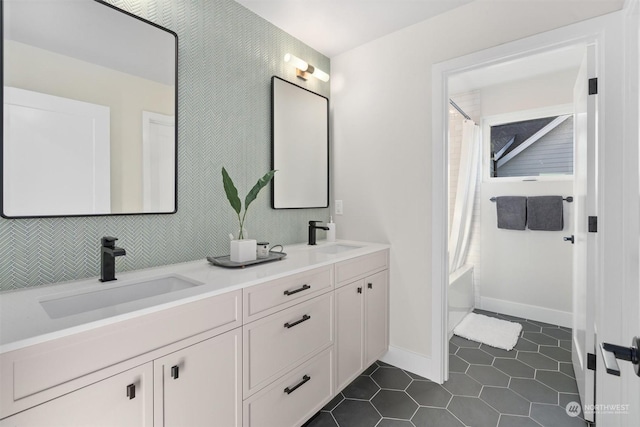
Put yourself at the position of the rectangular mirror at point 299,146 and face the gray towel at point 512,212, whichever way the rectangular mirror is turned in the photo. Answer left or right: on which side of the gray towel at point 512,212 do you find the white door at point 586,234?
right

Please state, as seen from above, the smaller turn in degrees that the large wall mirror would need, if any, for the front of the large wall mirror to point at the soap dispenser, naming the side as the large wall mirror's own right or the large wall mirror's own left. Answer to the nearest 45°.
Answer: approximately 45° to the large wall mirror's own left

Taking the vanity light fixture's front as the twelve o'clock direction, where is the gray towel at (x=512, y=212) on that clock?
The gray towel is roughly at 10 o'clock from the vanity light fixture.

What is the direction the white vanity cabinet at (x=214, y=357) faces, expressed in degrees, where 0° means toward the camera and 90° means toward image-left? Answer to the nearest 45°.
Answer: approximately 315°

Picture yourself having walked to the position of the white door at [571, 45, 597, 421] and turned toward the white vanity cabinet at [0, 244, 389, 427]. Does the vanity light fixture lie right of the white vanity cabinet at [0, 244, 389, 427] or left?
right

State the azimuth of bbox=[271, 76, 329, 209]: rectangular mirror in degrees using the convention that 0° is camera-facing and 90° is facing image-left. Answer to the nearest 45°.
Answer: approximately 315°

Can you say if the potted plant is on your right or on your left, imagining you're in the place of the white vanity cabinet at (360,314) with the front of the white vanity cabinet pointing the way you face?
on your right

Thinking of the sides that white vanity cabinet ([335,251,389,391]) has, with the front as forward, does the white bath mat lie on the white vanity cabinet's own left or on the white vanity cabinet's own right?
on the white vanity cabinet's own left

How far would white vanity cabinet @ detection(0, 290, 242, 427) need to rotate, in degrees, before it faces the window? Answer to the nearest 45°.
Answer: approximately 45° to its left
